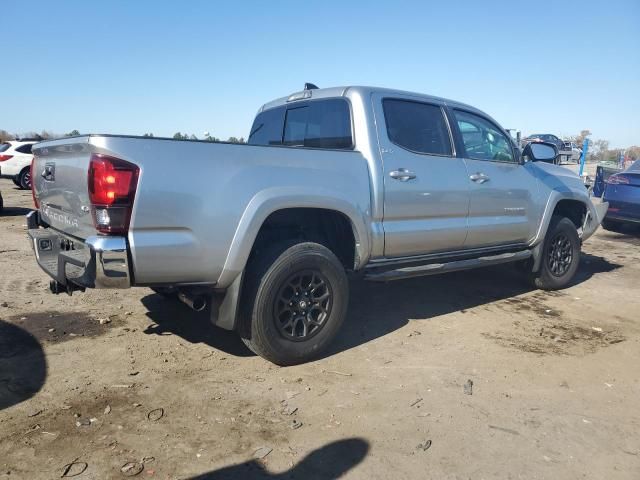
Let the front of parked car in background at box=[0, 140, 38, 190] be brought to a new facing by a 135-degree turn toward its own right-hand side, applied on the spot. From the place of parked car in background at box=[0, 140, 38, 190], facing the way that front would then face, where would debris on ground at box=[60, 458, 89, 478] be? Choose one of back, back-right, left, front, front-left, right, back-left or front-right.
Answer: front

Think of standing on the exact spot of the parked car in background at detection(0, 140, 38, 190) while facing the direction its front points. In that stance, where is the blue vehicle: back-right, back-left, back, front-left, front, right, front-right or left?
right

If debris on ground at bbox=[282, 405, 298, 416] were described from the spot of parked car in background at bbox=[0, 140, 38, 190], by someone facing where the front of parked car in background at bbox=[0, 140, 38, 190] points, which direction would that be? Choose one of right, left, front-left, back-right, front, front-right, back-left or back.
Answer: back-right

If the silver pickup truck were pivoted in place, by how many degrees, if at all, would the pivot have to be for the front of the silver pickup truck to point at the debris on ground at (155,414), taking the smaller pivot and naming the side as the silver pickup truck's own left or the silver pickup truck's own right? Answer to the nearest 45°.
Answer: approximately 180°

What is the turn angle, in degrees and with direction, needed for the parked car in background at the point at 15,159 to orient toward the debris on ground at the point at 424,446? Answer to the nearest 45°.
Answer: approximately 135° to its right

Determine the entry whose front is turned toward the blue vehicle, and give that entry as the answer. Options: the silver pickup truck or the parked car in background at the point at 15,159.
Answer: the silver pickup truck

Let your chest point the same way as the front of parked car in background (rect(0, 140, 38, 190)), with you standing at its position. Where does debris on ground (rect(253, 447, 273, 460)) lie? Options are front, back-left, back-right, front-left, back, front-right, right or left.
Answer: back-right

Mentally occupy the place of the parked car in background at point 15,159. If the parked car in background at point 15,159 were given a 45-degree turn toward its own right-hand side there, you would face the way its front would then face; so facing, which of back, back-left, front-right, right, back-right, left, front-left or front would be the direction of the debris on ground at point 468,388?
right

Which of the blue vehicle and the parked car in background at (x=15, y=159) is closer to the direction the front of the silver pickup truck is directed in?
the blue vehicle

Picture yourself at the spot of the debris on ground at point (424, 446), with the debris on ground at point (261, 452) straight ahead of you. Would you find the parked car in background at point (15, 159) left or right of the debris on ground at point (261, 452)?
right

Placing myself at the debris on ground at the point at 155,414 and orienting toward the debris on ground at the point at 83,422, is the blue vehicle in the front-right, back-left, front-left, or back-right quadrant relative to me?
back-right

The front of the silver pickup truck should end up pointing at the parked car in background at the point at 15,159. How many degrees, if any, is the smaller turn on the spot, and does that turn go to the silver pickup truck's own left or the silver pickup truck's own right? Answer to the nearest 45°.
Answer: approximately 90° to the silver pickup truck's own left

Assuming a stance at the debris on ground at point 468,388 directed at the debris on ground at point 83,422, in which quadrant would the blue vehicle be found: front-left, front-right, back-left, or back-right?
back-right

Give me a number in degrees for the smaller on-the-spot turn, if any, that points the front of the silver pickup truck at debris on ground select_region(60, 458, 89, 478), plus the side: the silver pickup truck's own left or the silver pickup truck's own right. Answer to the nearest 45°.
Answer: approximately 180°

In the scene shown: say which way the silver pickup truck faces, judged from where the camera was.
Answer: facing away from the viewer and to the right of the viewer
